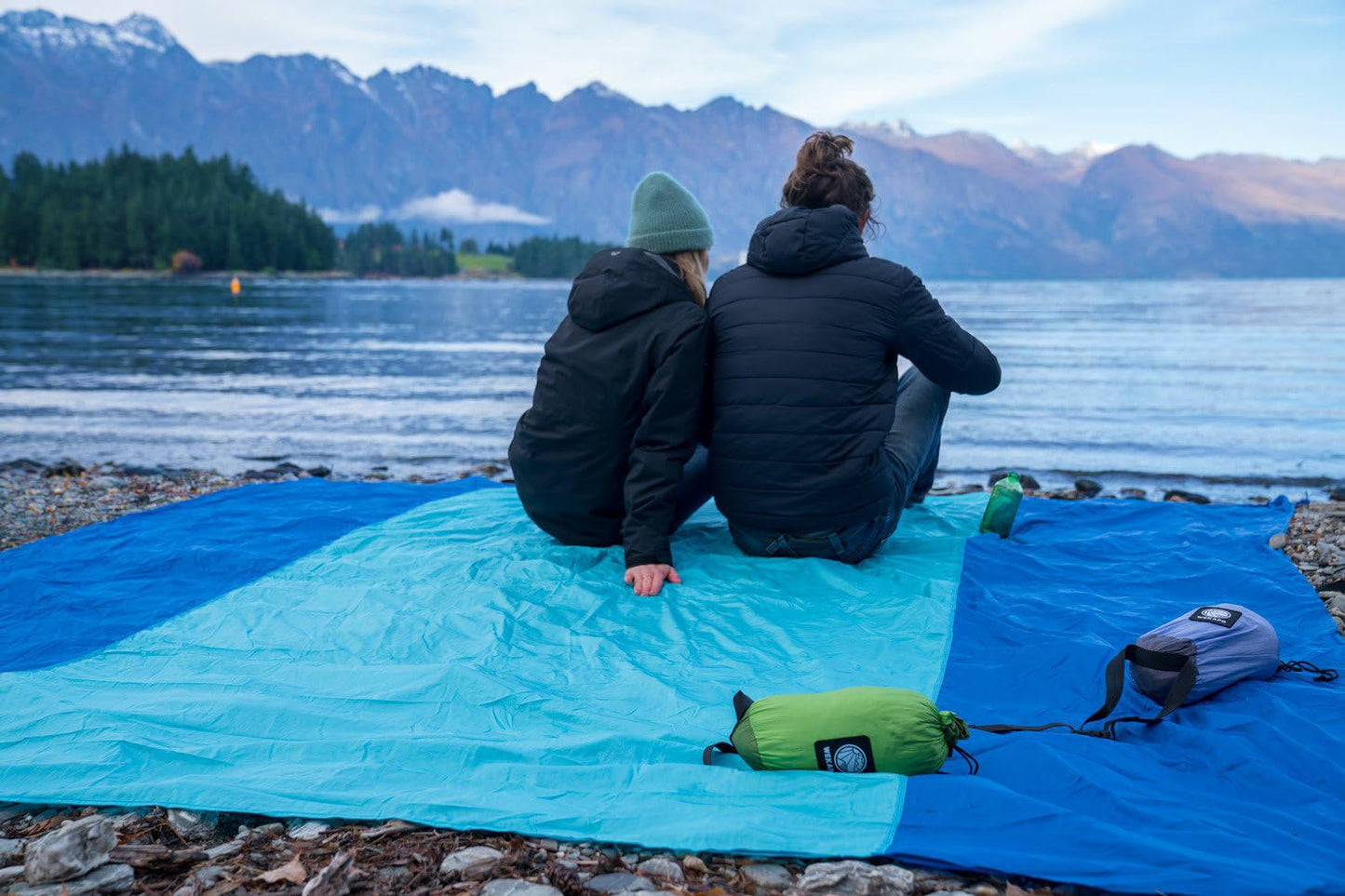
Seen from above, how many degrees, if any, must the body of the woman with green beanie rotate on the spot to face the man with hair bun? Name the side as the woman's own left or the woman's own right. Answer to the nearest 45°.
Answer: approximately 45° to the woman's own right

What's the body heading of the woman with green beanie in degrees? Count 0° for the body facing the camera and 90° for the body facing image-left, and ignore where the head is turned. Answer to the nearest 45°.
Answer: approximately 225°

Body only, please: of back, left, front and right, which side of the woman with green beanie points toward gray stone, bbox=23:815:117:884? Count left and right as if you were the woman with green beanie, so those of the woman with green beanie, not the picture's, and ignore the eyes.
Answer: back

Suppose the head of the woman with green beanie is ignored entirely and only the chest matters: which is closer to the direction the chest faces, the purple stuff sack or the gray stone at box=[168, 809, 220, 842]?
the purple stuff sack

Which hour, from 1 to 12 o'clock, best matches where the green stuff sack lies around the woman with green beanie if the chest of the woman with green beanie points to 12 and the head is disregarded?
The green stuff sack is roughly at 4 o'clock from the woman with green beanie.

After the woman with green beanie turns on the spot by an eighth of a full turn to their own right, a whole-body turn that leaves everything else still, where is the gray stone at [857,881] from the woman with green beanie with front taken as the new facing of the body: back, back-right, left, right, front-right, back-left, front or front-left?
right

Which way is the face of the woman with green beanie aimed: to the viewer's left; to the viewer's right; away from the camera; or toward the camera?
away from the camera

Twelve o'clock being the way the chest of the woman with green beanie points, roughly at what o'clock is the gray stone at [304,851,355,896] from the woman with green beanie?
The gray stone is roughly at 5 o'clock from the woman with green beanie.

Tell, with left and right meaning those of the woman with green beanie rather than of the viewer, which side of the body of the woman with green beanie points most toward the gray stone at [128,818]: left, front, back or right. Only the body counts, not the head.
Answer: back
